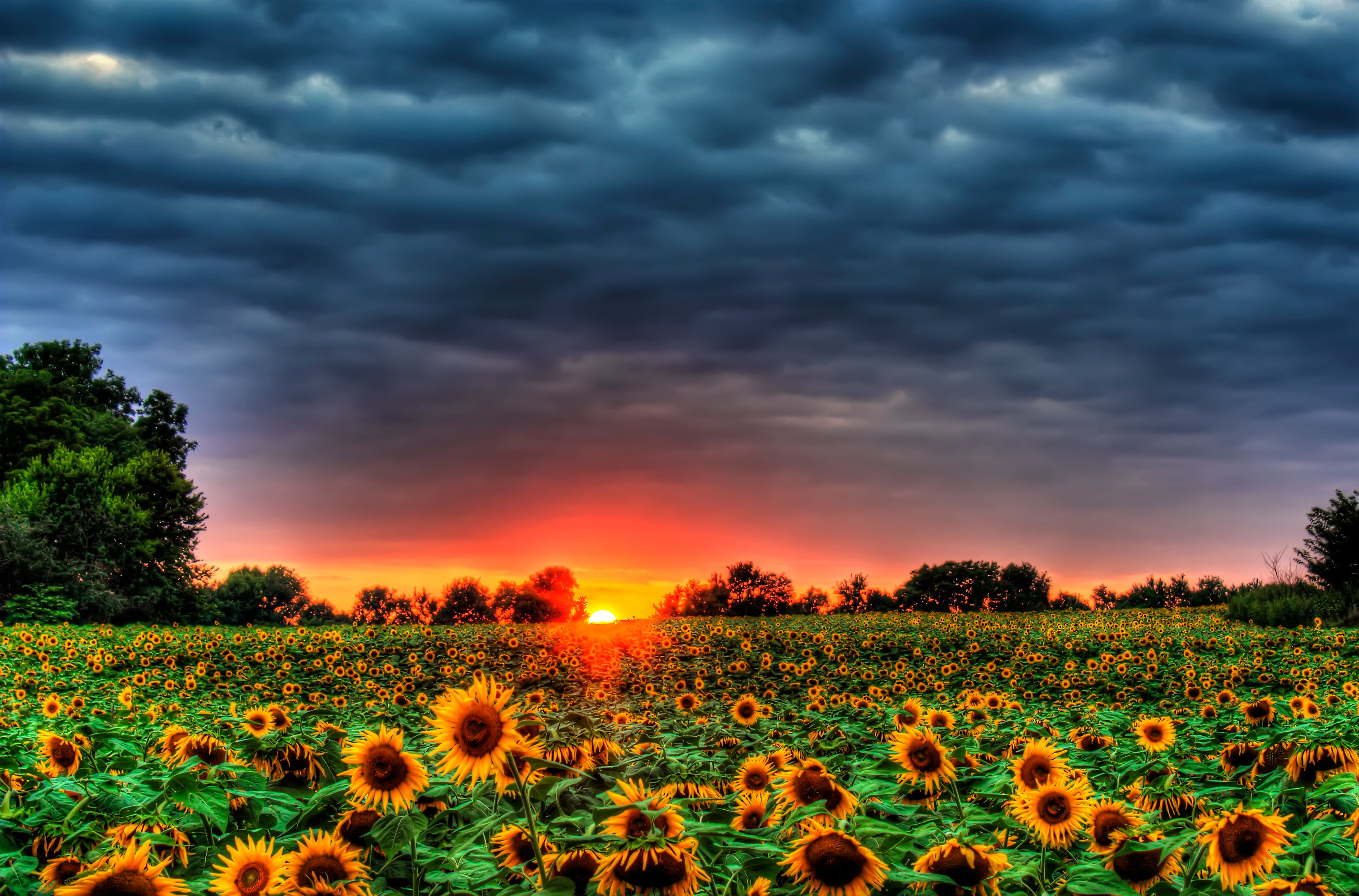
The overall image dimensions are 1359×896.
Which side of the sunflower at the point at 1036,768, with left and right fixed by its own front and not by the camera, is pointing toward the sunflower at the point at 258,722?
right

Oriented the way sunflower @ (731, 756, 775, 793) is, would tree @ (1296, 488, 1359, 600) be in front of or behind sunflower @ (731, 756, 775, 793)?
behind

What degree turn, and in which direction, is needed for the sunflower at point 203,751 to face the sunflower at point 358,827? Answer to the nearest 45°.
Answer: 0° — it already faces it

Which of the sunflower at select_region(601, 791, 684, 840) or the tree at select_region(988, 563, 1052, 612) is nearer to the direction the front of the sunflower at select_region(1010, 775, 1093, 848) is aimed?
the sunflower

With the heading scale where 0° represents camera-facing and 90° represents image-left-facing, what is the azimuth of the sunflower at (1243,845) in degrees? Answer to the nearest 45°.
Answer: approximately 0°

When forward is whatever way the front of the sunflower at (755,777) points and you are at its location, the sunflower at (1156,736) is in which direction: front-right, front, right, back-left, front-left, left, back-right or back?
back-left

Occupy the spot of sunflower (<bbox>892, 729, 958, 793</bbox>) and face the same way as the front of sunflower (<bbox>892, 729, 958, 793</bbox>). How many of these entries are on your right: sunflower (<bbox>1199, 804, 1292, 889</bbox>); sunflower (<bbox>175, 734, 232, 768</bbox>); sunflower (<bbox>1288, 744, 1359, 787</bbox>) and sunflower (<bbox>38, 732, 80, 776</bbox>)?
2
